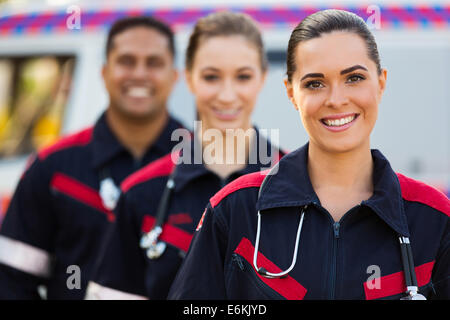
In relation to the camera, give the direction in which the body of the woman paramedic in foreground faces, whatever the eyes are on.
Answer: toward the camera
